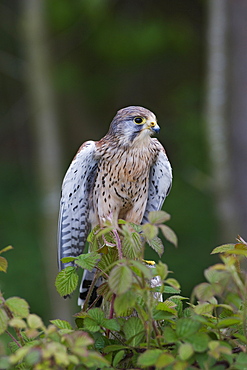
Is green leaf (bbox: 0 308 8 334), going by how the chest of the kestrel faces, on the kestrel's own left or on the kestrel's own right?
on the kestrel's own right

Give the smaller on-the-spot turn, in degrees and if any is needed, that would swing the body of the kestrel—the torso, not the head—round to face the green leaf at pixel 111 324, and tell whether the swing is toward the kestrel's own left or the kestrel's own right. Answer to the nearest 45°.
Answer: approximately 45° to the kestrel's own right

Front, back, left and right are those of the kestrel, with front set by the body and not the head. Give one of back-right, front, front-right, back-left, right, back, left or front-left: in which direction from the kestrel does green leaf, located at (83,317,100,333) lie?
front-right

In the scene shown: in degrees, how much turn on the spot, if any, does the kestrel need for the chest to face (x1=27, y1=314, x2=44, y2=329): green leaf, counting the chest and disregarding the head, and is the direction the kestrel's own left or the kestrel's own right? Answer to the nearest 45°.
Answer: approximately 45° to the kestrel's own right

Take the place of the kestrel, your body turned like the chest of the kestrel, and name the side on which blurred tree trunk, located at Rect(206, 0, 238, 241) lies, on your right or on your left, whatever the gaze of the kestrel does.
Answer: on your left

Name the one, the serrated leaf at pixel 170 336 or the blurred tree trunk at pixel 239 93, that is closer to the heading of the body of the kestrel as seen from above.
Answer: the serrated leaf

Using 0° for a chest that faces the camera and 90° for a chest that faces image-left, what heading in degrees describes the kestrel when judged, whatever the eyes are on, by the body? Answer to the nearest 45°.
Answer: approximately 315°

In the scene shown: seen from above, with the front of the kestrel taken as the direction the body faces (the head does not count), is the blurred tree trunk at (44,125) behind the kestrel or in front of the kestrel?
behind

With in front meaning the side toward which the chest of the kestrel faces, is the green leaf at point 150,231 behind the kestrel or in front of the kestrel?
in front
